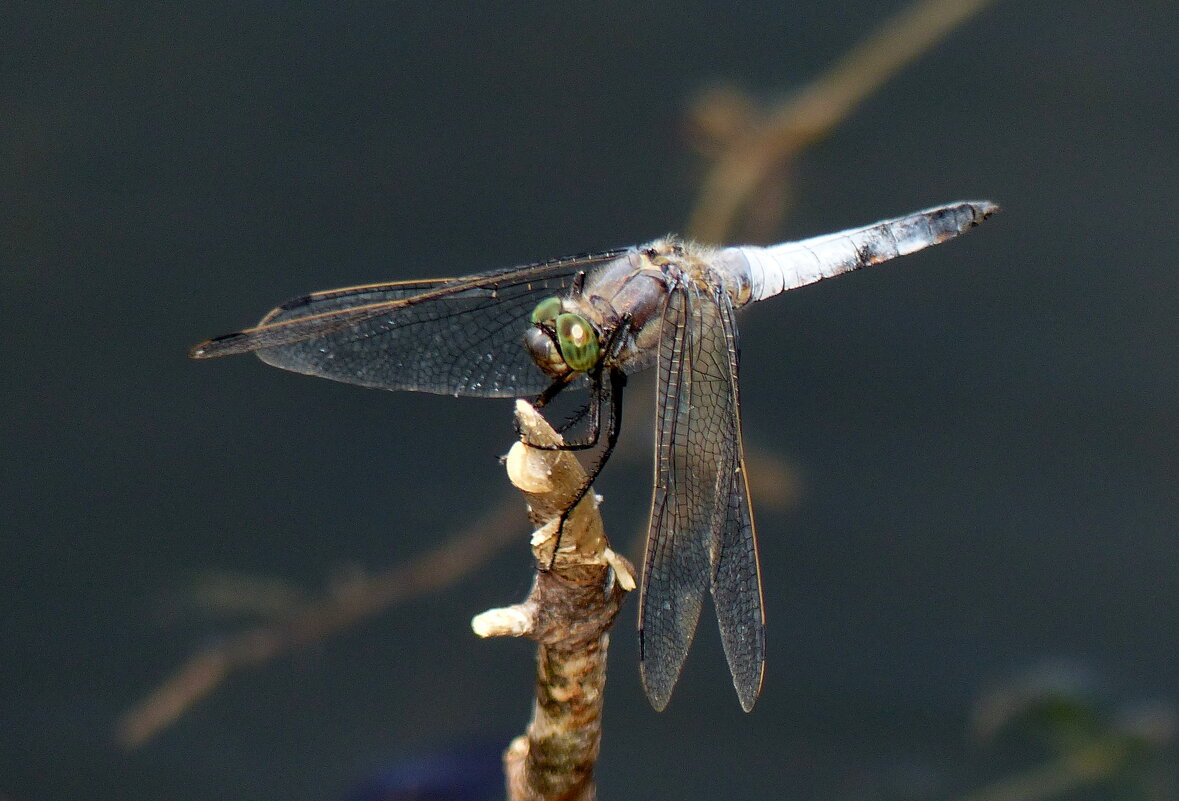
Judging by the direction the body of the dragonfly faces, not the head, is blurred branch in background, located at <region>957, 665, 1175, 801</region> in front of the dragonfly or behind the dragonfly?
behind

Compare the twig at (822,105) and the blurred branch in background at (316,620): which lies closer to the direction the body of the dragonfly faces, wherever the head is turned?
the blurred branch in background

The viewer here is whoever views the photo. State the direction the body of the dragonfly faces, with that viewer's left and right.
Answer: facing the viewer and to the left of the viewer

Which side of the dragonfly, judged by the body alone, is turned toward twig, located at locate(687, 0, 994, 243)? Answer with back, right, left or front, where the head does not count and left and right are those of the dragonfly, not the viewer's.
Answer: back

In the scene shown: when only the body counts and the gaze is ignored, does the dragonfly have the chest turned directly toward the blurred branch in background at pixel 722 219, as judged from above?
no

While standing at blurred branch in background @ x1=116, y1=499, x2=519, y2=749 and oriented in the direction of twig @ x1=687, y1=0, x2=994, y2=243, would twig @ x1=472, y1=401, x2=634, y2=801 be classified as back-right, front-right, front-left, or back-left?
front-right
